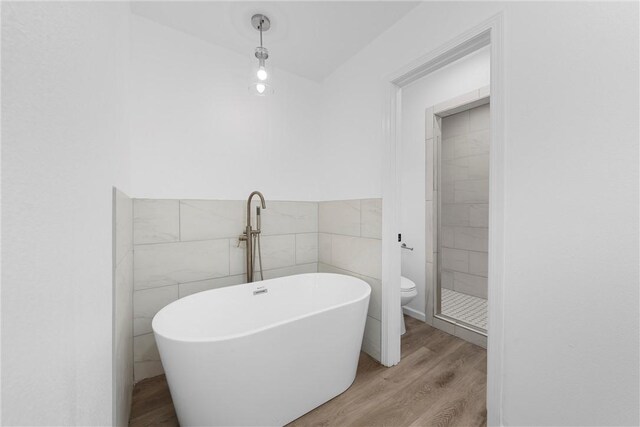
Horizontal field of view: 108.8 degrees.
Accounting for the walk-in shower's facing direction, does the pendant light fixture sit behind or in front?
in front

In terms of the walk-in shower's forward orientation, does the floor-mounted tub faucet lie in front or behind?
in front

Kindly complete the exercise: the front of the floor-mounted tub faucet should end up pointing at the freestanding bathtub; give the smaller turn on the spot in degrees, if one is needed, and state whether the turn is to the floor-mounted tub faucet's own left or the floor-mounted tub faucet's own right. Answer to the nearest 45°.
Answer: approximately 45° to the floor-mounted tub faucet's own right

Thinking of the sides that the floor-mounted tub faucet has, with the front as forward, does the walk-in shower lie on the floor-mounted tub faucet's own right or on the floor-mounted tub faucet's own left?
on the floor-mounted tub faucet's own left

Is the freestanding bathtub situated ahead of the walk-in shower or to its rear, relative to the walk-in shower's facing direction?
ahead

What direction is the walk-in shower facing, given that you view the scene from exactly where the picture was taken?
facing the viewer and to the left of the viewer

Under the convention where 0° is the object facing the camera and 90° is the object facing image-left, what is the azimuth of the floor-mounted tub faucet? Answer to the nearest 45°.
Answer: approximately 315°

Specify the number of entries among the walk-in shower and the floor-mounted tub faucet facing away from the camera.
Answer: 0
